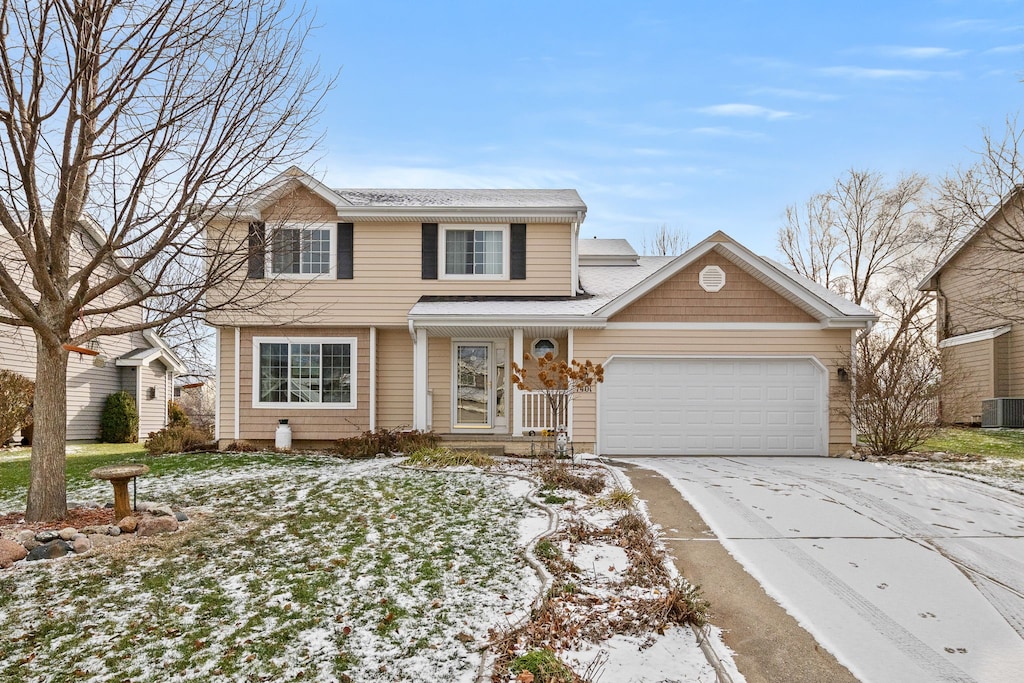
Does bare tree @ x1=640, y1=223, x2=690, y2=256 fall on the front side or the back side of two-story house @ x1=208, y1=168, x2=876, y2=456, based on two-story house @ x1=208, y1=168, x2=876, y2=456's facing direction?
on the back side

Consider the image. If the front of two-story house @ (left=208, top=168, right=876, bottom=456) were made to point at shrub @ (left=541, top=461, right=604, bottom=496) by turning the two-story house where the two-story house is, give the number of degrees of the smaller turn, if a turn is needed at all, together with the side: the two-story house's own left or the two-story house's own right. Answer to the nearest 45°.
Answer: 0° — it already faces it

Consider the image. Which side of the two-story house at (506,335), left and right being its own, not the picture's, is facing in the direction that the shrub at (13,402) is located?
right

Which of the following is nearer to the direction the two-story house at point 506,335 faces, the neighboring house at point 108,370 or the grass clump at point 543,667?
the grass clump

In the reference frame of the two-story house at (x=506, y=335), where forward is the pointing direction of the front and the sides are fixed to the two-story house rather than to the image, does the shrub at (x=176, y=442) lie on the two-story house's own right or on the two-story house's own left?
on the two-story house's own right

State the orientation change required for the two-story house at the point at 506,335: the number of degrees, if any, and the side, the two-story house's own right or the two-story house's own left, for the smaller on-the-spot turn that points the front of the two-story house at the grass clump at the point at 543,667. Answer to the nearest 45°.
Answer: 0° — it already faces it

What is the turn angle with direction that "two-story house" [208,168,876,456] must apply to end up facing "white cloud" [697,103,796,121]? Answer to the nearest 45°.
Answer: approximately 135° to its left

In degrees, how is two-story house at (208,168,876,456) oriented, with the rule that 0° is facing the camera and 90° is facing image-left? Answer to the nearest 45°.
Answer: approximately 0°
